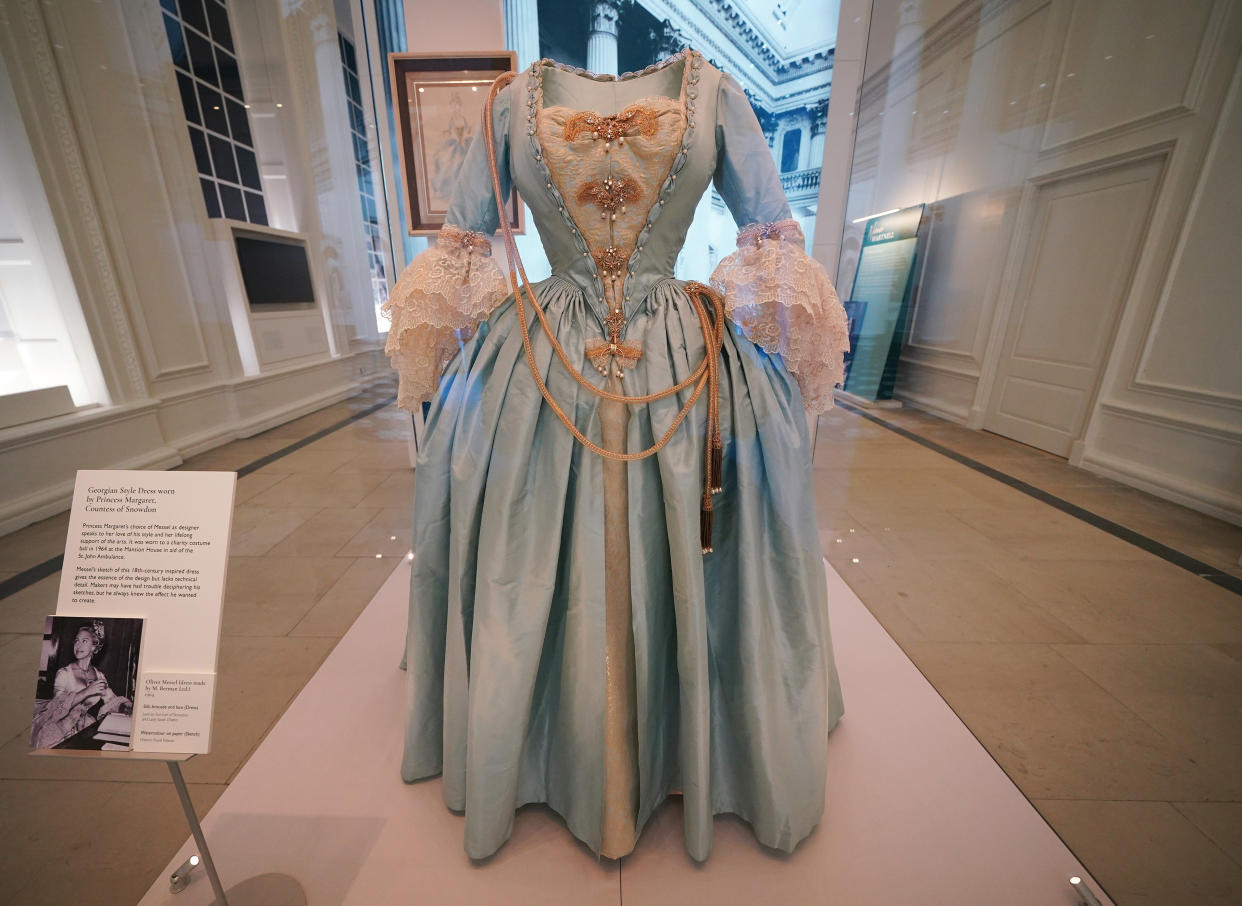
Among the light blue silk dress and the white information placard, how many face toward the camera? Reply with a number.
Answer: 2

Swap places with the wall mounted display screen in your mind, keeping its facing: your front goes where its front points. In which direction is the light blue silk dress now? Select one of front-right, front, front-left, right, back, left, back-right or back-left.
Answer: front-right

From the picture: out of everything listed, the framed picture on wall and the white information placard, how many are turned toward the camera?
2

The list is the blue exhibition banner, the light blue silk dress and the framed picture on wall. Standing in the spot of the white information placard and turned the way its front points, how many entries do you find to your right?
0

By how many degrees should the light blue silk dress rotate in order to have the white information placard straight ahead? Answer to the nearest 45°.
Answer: approximately 45° to its right

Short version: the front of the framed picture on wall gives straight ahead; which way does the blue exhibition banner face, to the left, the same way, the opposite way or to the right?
to the right

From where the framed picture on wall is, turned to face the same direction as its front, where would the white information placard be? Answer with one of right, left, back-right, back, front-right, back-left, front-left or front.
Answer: front

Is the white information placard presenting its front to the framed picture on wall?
no

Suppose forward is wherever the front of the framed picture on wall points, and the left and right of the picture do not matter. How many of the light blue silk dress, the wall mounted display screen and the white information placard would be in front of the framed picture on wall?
2

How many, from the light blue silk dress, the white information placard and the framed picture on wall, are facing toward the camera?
3

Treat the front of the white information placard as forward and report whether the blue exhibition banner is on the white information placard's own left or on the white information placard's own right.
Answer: on the white information placard's own left

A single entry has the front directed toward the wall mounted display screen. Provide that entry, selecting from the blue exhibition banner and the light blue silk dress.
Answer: the blue exhibition banner

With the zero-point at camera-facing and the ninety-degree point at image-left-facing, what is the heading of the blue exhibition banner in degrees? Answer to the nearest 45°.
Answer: approximately 45°

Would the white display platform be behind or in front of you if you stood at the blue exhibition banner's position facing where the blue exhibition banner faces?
in front

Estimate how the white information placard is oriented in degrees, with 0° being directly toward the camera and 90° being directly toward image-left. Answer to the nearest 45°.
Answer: approximately 0°

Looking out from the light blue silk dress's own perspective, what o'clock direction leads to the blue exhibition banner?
The blue exhibition banner is roughly at 7 o'clock from the light blue silk dress.

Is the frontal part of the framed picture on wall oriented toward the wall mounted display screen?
no

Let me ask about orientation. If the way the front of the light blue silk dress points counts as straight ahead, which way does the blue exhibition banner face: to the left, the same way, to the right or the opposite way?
to the right

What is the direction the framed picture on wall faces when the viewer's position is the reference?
facing the viewer

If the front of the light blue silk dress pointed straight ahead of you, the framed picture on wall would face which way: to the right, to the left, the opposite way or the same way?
the same way
